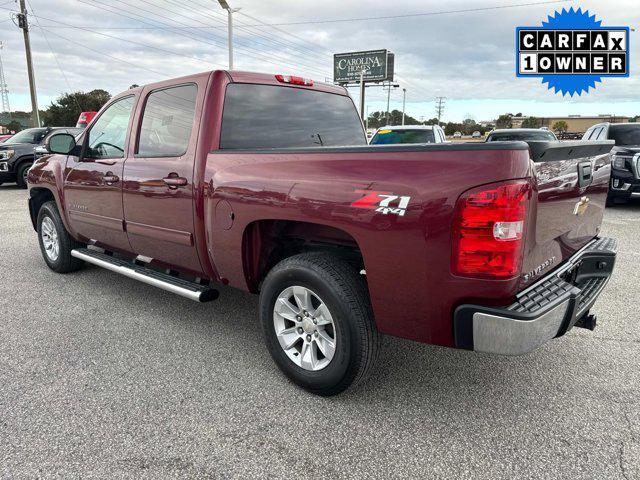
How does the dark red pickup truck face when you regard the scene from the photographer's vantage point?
facing away from the viewer and to the left of the viewer
